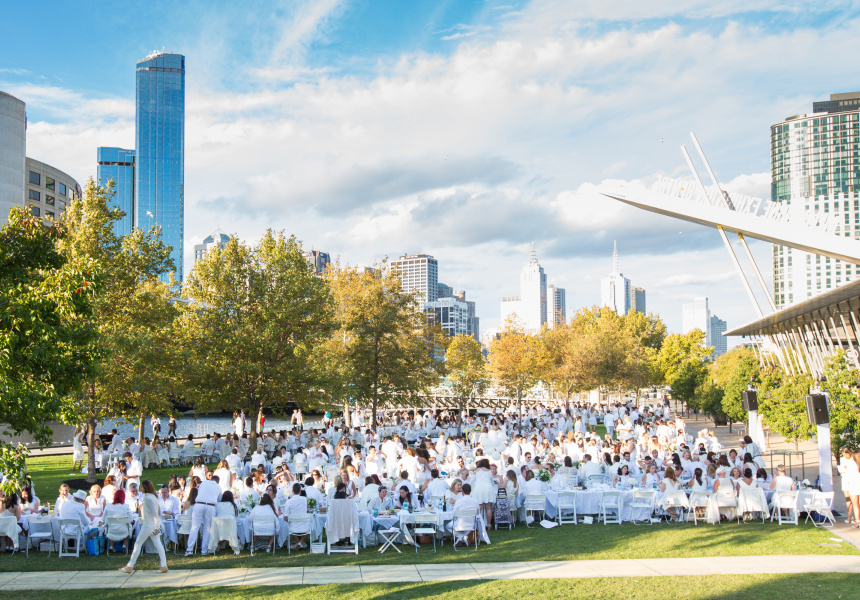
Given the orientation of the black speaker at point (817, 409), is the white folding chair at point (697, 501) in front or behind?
in front

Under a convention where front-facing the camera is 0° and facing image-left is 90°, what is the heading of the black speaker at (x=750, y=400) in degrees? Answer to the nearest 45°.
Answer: approximately 45°

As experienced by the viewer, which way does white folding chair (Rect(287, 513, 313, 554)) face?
facing away from the viewer

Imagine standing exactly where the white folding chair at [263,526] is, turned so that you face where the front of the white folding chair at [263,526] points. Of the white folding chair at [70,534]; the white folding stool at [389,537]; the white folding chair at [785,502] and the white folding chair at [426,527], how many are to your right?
3

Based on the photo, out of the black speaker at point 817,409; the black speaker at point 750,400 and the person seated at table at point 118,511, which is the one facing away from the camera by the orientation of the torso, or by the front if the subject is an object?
the person seated at table

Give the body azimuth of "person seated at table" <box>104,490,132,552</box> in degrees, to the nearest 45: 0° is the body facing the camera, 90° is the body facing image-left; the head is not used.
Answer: approximately 180°

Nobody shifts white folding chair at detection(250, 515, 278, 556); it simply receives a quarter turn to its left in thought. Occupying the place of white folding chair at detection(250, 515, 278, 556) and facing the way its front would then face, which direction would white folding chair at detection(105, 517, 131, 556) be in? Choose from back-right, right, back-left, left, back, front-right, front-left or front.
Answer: front

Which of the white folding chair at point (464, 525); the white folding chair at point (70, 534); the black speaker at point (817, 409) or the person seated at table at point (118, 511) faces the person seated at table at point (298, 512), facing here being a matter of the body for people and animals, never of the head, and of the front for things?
the black speaker

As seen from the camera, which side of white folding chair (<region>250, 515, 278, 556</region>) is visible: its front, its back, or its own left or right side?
back

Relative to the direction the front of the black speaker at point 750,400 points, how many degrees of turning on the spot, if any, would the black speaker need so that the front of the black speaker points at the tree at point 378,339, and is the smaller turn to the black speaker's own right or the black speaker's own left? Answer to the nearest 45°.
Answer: approximately 90° to the black speaker's own right

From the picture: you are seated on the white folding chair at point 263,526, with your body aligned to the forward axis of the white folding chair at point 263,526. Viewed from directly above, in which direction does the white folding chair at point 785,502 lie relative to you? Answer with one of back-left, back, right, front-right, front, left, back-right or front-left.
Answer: right

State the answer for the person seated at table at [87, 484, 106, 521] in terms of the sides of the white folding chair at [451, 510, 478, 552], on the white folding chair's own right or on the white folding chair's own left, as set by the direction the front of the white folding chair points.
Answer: on the white folding chair's own left

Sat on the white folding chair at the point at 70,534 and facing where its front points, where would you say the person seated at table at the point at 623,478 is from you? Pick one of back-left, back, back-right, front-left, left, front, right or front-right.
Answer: right
